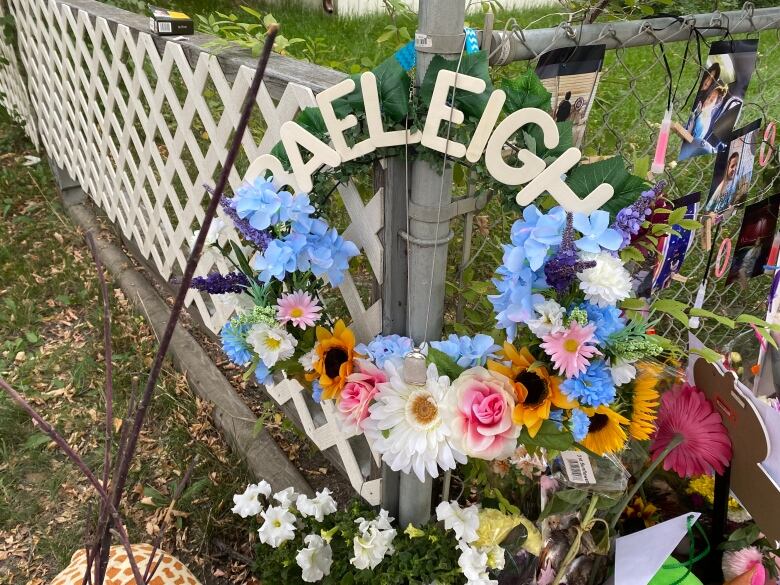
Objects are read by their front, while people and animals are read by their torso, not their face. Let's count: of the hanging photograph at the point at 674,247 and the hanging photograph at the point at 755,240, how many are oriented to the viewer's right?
0

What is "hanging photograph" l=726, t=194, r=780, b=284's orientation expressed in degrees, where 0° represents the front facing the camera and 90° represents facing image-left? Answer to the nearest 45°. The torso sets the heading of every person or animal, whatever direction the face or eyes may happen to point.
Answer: approximately 45°
